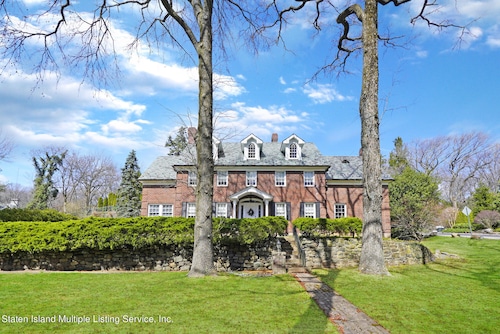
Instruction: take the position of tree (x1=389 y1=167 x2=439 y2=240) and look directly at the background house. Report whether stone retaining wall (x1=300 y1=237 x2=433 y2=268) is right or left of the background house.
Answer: left

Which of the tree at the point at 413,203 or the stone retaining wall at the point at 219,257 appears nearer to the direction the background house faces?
the stone retaining wall

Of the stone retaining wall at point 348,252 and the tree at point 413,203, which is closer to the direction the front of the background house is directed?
the stone retaining wall

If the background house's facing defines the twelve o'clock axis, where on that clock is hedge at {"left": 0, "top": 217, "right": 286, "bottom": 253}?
The hedge is roughly at 1 o'clock from the background house.

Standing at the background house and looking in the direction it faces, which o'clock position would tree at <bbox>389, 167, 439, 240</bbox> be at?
The tree is roughly at 9 o'clock from the background house.

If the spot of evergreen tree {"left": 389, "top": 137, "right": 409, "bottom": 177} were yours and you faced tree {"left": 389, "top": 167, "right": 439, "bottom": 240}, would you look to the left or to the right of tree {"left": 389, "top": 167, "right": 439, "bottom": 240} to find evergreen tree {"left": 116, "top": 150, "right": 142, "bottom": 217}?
right

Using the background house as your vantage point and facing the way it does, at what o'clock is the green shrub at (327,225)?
The green shrub is roughly at 11 o'clock from the background house.

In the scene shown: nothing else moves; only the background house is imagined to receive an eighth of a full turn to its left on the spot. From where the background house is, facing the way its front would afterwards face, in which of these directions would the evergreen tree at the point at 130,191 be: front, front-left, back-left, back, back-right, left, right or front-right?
back

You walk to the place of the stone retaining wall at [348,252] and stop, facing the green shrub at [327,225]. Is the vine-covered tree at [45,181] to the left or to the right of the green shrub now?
left

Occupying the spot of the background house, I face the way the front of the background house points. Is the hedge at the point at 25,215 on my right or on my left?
on my right

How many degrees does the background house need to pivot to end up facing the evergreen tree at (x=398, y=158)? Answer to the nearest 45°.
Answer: approximately 135° to its left

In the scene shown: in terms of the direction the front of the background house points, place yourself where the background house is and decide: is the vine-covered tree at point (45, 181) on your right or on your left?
on your right

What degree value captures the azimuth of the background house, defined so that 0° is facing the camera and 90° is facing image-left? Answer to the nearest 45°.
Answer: approximately 0°
